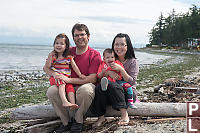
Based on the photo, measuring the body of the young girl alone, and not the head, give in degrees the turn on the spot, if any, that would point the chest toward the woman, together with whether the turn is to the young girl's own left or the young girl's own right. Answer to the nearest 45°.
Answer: approximately 90° to the young girl's own left

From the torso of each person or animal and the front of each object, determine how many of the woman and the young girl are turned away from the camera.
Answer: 0

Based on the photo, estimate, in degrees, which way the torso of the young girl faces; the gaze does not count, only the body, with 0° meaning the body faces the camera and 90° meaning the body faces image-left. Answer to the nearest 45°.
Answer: approximately 0°
